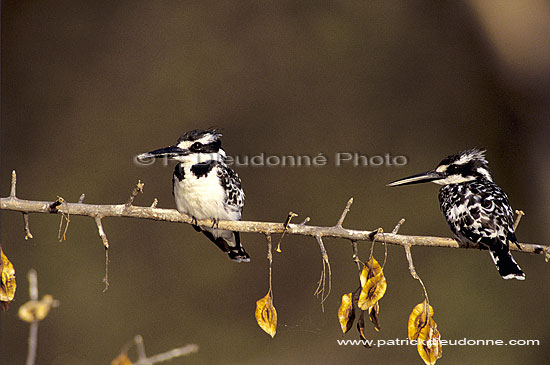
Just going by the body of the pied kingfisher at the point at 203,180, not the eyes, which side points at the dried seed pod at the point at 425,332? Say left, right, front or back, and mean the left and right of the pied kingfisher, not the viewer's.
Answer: left

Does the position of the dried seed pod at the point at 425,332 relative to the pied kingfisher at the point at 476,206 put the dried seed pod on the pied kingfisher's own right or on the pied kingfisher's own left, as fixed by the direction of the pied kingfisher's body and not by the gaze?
on the pied kingfisher's own left

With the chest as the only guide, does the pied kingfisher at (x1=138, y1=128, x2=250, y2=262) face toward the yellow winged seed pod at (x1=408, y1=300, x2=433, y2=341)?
no

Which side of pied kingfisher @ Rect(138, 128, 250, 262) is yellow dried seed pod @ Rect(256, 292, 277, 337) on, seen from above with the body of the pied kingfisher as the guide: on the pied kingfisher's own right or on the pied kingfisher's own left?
on the pied kingfisher's own left

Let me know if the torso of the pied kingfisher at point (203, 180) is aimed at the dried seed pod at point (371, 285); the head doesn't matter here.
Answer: no

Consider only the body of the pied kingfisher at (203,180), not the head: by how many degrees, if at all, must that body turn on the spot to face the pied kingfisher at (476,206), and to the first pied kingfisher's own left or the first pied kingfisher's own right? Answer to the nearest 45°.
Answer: approximately 135° to the first pied kingfisher's own left

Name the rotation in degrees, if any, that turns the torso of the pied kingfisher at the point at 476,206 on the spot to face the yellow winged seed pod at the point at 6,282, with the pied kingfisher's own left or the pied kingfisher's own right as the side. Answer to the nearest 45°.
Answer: approximately 90° to the pied kingfisher's own left

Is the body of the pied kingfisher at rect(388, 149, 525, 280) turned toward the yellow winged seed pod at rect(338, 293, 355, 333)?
no

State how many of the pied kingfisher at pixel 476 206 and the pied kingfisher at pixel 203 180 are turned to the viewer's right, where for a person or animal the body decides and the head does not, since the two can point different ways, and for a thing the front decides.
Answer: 0

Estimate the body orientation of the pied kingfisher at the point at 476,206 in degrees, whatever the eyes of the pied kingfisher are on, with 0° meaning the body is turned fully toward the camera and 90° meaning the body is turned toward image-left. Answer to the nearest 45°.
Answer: approximately 135°

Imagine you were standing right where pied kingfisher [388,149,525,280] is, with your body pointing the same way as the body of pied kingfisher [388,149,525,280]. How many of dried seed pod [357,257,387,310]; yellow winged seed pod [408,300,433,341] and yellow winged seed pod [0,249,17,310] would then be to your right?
0

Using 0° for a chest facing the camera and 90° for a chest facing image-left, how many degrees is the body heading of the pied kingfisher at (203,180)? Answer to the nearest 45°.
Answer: approximately 45°
